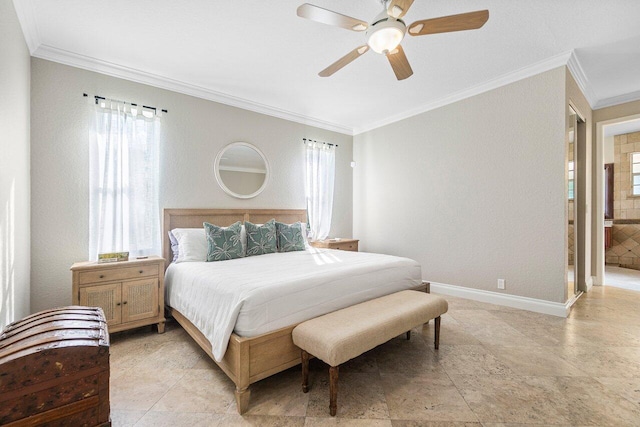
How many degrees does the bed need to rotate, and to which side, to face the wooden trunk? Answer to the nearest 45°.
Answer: approximately 90° to its right

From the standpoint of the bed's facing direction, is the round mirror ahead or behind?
behind

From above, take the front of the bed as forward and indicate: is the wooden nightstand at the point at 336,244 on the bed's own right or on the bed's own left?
on the bed's own left

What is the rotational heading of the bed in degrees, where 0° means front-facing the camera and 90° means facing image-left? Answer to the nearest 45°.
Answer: approximately 315°

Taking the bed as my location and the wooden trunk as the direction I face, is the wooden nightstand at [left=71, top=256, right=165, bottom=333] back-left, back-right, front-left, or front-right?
front-right

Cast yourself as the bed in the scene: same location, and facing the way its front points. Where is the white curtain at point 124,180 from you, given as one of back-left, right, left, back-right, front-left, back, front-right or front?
back

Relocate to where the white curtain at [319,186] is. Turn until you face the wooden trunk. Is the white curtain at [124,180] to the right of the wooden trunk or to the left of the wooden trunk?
right

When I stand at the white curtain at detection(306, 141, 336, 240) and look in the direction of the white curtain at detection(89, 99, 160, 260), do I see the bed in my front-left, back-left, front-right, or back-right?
front-left
